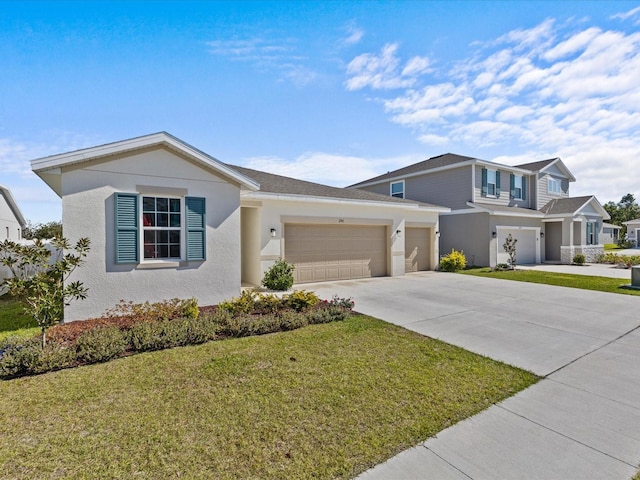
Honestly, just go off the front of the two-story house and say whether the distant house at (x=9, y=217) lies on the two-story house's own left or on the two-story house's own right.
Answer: on the two-story house's own right

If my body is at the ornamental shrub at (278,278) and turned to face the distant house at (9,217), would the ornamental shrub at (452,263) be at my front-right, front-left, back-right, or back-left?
back-right

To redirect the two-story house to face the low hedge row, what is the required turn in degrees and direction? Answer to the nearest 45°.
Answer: approximately 45° to its right

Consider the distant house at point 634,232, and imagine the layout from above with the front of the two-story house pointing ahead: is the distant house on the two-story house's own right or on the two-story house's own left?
on the two-story house's own left

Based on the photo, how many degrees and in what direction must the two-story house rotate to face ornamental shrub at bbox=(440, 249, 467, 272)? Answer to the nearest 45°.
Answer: approximately 90° to its right

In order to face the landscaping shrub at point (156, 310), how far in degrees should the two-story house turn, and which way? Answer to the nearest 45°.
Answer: approximately 45° to its right

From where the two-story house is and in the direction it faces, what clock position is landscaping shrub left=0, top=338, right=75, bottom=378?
The landscaping shrub is roughly at 2 o'clock from the two-story house.

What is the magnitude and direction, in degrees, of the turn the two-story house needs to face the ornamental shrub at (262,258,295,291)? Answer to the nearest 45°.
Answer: approximately 90° to its right

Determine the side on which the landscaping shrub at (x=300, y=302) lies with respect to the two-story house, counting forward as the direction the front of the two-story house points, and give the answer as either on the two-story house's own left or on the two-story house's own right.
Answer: on the two-story house's own right

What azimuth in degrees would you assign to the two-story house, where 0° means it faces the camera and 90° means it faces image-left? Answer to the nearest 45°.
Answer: approximately 315°

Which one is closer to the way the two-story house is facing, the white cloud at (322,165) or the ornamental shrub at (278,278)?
the ornamental shrub
